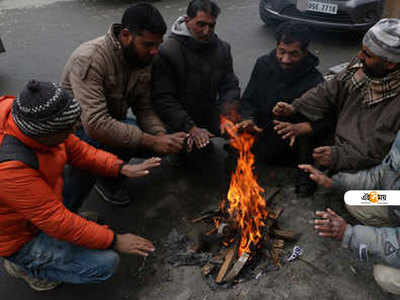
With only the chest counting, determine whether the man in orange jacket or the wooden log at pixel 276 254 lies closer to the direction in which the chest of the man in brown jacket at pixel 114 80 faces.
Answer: the wooden log

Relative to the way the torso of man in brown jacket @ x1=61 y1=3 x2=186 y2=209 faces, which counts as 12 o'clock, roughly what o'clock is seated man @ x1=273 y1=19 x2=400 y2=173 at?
The seated man is roughly at 11 o'clock from the man in brown jacket.

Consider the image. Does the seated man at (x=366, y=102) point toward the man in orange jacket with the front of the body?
yes

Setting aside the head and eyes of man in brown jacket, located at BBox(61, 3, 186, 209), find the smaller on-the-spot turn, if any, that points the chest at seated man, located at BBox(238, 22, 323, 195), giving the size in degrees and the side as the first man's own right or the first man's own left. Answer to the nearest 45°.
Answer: approximately 45° to the first man's own left

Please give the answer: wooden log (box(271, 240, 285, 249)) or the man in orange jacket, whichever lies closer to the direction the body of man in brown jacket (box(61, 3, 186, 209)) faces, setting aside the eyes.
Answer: the wooden log

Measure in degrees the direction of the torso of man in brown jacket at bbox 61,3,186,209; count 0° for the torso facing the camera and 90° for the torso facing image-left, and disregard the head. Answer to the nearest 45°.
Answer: approximately 315°

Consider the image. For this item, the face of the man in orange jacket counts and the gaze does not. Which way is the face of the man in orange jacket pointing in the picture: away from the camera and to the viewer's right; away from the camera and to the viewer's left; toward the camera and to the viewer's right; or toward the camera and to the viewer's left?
away from the camera and to the viewer's right

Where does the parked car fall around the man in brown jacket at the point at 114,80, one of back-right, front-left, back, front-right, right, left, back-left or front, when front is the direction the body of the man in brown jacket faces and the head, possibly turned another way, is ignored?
left
